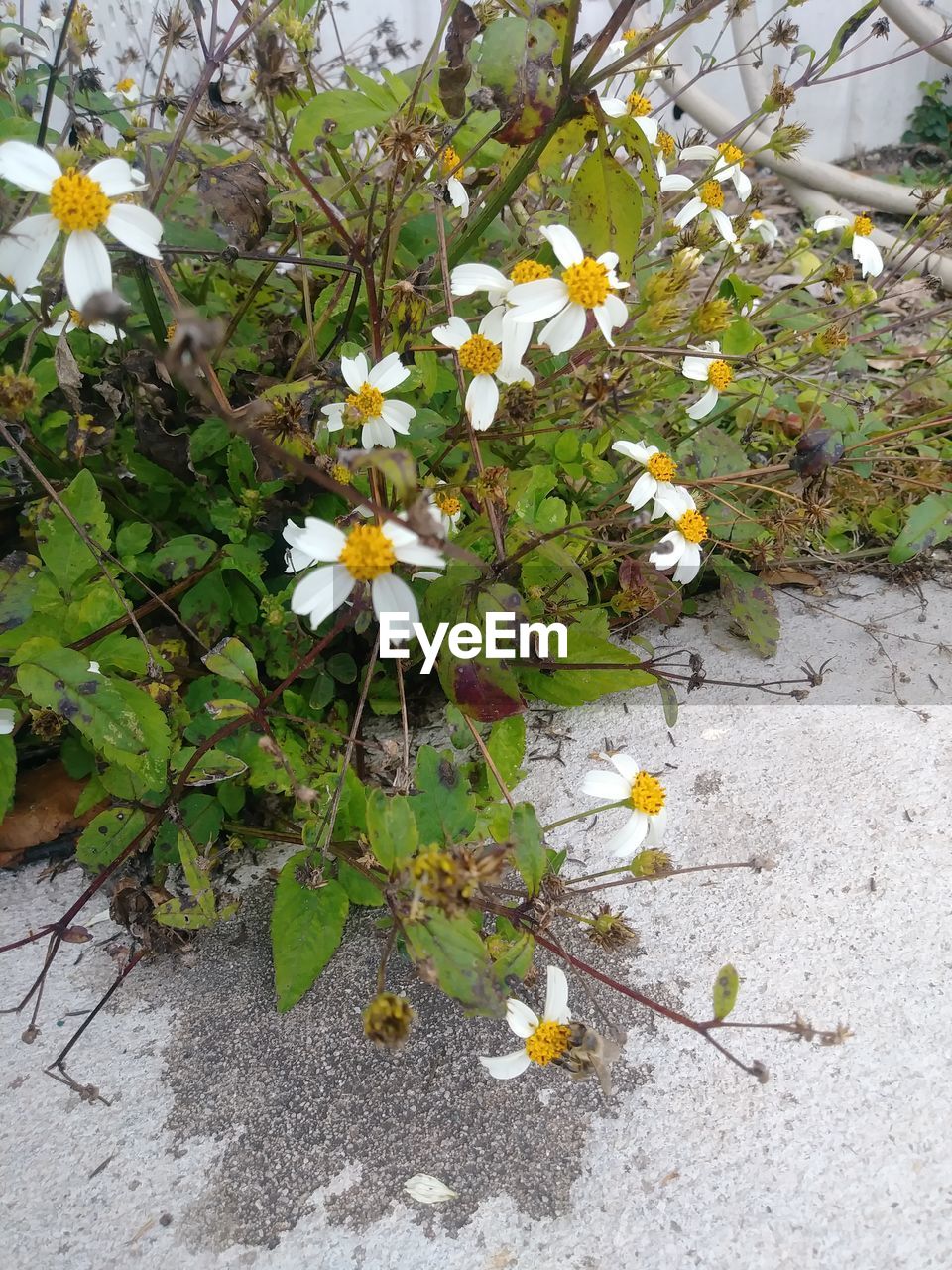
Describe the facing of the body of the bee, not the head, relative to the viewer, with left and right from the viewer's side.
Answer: facing to the left of the viewer
